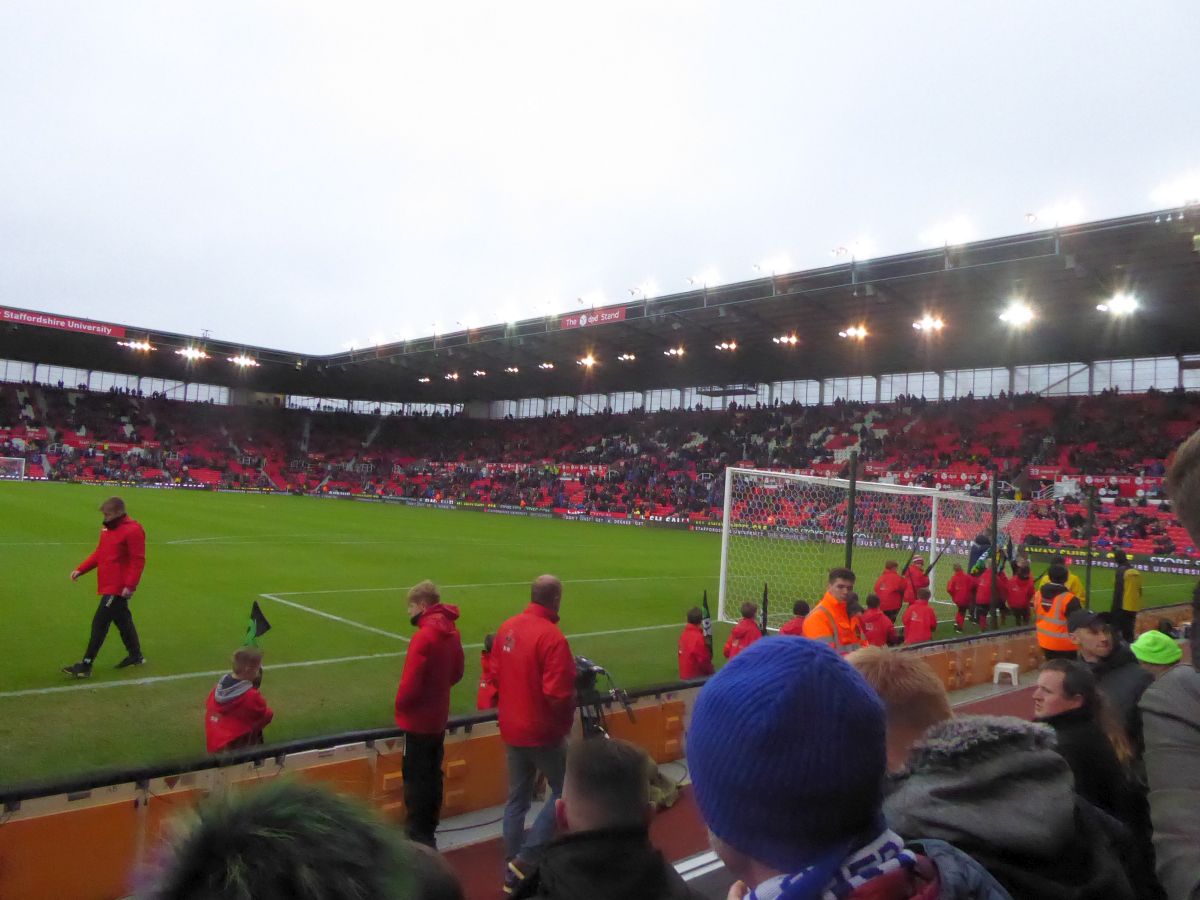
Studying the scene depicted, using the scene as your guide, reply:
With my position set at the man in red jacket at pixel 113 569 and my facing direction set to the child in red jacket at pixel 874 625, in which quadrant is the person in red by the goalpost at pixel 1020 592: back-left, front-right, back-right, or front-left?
front-left

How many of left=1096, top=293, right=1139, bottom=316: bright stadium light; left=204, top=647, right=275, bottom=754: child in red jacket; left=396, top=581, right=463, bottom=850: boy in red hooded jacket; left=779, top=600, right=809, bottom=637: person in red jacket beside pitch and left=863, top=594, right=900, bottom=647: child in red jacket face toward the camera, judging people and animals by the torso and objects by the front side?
1

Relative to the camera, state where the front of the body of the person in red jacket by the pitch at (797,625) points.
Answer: away from the camera

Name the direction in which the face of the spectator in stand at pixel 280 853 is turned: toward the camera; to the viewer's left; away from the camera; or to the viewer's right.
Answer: away from the camera

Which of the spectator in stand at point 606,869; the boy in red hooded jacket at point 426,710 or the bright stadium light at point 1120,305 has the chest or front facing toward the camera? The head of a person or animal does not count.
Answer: the bright stadium light

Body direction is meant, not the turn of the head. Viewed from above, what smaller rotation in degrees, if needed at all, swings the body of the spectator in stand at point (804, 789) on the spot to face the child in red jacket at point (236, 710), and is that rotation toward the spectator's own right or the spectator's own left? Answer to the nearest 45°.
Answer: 0° — they already face them

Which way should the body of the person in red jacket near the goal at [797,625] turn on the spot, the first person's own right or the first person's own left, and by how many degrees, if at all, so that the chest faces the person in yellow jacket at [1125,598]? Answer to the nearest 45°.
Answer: approximately 45° to the first person's own right

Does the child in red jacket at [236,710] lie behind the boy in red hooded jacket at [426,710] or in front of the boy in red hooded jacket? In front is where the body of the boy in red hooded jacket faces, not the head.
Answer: in front

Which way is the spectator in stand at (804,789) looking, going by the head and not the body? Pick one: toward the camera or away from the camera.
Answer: away from the camera

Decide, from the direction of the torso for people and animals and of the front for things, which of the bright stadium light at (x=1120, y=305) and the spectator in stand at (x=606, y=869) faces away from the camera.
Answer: the spectator in stand

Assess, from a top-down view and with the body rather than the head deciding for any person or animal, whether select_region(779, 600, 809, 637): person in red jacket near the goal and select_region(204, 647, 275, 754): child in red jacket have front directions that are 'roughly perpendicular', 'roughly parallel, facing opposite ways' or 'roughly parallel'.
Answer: roughly parallel

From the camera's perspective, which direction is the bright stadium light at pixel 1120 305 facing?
toward the camera

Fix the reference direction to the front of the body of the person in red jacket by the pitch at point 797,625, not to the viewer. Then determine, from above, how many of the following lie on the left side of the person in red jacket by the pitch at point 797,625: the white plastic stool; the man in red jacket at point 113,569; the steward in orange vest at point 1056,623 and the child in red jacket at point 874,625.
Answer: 1

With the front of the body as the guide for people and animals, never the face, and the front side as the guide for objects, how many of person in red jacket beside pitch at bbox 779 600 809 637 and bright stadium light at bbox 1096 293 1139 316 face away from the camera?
1

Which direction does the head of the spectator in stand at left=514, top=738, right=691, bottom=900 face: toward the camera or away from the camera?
away from the camera

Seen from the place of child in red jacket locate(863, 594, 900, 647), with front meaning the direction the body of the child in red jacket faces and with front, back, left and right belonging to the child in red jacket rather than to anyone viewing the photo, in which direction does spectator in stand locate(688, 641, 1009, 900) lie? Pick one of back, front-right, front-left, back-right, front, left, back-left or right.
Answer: back-right

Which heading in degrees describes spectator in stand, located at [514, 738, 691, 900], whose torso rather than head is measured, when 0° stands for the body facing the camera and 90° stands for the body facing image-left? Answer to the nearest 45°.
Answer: approximately 180°
